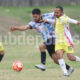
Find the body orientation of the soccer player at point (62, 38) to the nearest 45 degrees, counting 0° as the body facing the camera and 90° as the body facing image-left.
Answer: approximately 45°
